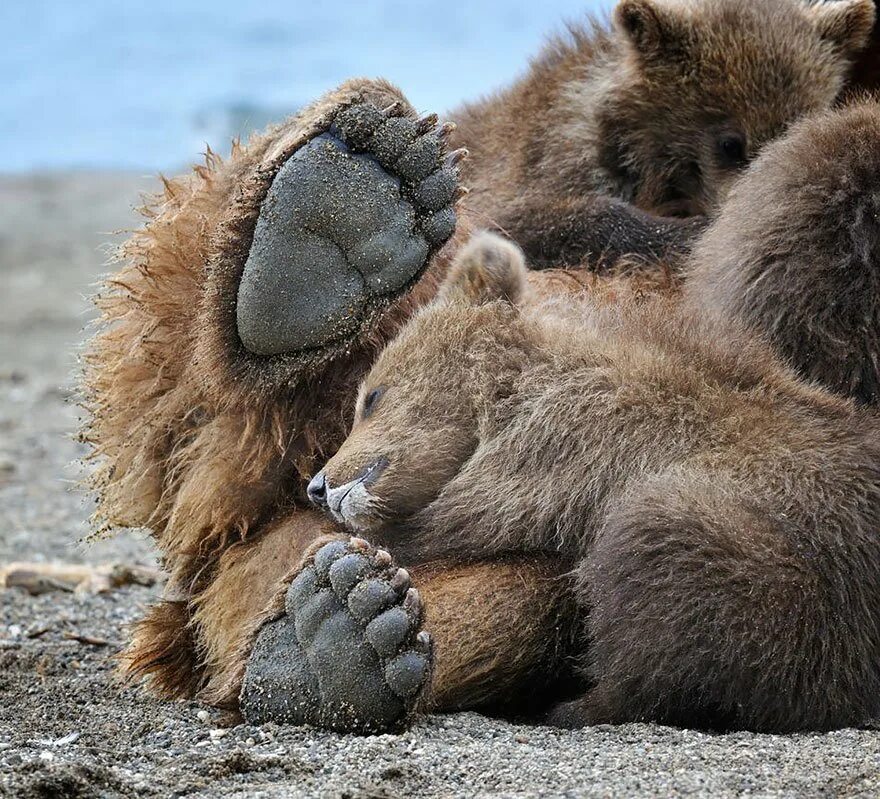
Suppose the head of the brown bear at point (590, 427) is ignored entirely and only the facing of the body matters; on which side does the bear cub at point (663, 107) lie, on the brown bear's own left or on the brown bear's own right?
on the brown bear's own right

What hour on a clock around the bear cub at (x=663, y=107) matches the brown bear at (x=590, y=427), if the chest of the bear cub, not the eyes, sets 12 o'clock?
The brown bear is roughly at 2 o'clock from the bear cub.

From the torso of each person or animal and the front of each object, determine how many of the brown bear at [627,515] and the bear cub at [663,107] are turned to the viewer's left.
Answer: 1

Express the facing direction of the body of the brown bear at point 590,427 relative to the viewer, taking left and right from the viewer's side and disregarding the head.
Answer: facing to the left of the viewer

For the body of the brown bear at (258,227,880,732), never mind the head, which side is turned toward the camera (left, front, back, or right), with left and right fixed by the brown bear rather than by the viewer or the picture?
left

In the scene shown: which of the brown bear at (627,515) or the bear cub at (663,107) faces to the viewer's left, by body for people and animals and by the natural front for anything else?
the brown bear

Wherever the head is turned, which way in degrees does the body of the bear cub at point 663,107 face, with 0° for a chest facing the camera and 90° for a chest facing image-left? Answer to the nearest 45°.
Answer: approximately 315°

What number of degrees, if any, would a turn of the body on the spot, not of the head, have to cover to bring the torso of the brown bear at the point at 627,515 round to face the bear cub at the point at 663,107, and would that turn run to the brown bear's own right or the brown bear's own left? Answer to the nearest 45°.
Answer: approximately 90° to the brown bear's own right

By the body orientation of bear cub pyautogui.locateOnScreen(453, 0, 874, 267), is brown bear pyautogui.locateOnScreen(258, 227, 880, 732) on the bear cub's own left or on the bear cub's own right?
on the bear cub's own right
